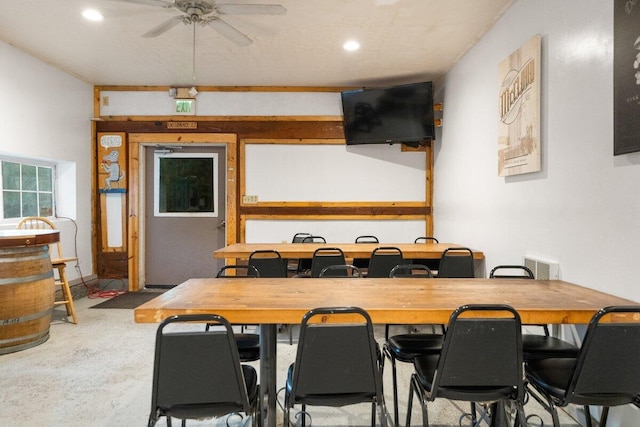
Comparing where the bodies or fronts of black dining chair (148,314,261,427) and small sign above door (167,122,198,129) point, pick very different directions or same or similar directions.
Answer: very different directions

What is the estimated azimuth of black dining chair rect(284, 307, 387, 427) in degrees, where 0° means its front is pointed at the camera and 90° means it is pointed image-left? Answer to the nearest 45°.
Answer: approximately 180°

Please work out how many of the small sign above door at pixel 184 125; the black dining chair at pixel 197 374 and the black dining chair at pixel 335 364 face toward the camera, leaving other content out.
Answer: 1

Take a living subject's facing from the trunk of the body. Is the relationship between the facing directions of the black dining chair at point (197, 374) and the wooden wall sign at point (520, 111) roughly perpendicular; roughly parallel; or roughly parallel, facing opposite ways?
roughly perpendicular

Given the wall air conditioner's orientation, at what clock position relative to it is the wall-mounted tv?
The wall-mounted tv is roughly at 3 o'clock from the wall air conditioner.

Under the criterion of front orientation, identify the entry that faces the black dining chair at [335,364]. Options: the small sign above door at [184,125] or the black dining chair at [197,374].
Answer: the small sign above door

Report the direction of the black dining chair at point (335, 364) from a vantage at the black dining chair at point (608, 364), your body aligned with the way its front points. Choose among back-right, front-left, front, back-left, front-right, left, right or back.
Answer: left

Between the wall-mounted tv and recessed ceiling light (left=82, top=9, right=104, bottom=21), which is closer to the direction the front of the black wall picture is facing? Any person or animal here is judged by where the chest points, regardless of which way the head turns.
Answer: the recessed ceiling light

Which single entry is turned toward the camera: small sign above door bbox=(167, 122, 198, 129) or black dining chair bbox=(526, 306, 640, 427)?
the small sign above door

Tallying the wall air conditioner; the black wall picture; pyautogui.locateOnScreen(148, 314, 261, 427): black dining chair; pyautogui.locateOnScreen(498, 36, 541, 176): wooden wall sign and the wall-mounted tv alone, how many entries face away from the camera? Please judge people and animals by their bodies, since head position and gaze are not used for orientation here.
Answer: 1

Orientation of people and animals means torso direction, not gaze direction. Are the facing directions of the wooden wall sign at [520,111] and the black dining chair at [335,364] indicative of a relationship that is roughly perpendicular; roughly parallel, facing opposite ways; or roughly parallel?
roughly perpendicular

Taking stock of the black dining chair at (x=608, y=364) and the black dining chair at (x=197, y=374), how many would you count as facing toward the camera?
0

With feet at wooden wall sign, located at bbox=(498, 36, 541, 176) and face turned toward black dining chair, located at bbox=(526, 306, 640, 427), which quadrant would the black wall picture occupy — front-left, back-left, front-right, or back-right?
front-left

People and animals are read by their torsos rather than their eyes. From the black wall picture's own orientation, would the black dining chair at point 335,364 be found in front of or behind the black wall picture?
in front

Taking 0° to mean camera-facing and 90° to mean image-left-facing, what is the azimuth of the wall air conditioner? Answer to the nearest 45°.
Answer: approximately 45°

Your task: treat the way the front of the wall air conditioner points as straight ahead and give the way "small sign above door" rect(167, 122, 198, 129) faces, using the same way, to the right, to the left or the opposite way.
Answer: to the left
